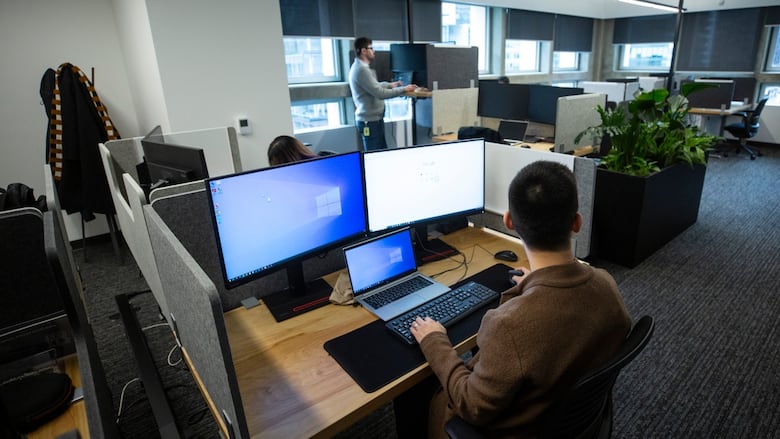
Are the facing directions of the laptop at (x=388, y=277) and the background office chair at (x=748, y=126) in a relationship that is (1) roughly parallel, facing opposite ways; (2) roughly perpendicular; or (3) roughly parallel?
roughly parallel, facing opposite ways

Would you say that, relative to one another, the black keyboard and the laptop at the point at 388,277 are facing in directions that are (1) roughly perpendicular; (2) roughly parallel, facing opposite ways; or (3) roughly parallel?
roughly parallel

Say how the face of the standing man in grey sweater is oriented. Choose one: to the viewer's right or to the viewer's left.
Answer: to the viewer's right

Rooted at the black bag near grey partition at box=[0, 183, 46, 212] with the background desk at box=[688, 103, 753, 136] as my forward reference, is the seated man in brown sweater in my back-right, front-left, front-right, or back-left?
front-right

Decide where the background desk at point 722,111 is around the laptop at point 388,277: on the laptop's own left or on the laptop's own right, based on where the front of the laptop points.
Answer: on the laptop's own left

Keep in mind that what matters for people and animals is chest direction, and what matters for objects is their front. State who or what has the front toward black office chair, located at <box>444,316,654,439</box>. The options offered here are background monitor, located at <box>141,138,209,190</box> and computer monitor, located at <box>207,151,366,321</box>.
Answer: the computer monitor

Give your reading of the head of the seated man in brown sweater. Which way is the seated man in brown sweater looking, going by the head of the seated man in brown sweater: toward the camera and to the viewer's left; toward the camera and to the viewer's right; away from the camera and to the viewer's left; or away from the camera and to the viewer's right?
away from the camera and to the viewer's left

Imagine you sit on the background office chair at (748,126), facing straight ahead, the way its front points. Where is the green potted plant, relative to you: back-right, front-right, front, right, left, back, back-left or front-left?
left

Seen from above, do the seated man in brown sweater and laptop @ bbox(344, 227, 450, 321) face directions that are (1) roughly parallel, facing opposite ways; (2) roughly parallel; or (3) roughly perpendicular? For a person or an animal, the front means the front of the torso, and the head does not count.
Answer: roughly parallel, facing opposite ways

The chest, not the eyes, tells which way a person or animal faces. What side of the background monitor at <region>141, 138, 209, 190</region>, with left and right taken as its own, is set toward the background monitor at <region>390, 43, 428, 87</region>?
front

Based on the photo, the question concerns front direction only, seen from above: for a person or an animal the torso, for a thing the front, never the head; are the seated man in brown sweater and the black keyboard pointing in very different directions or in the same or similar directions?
very different directions

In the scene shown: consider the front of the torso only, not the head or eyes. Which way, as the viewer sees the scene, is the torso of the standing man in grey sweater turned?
to the viewer's right

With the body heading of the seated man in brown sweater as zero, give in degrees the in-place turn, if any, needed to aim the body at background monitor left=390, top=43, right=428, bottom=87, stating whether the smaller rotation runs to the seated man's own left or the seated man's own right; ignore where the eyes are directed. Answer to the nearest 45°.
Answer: approximately 45° to the seated man's own right
